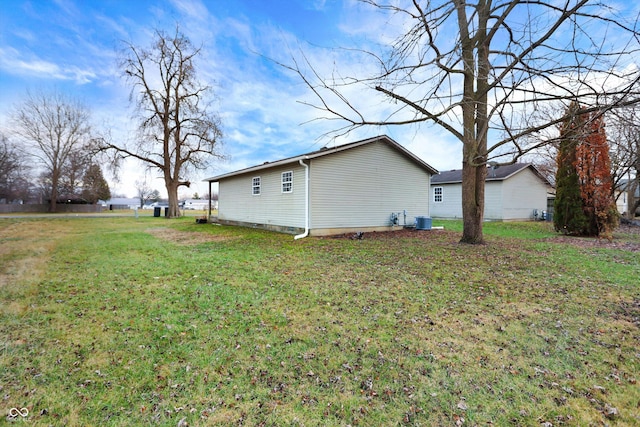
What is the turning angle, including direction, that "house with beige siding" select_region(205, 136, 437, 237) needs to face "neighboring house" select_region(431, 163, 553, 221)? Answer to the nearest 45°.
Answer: approximately 90° to its right

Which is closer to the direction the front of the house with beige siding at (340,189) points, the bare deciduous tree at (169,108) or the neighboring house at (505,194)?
the bare deciduous tree

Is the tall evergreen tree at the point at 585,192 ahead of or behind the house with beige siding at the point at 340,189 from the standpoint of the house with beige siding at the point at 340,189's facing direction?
behind

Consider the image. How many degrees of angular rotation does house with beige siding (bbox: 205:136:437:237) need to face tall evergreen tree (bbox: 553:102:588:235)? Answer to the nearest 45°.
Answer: approximately 135° to its right

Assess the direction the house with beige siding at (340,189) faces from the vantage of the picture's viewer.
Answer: facing away from the viewer and to the left of the viewer
